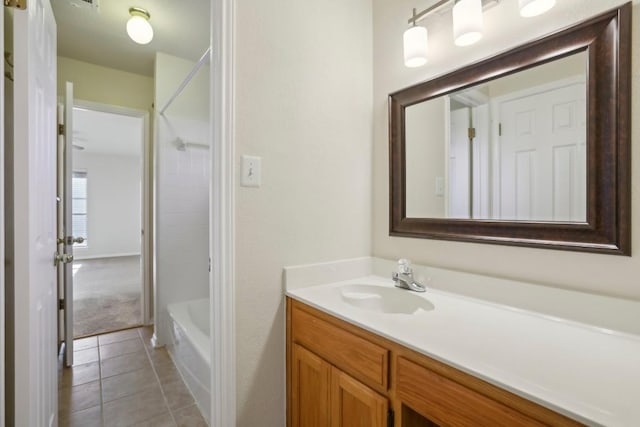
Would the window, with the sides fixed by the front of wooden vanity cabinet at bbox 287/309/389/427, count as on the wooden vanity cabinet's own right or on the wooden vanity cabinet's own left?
on the wooden vanity cabinet's own right

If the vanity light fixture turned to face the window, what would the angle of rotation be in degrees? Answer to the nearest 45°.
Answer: approximately 45° to its right

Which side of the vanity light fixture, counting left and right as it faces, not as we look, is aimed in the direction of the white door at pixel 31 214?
front

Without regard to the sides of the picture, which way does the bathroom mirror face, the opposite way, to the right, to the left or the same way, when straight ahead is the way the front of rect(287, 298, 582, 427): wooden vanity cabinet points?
the same way

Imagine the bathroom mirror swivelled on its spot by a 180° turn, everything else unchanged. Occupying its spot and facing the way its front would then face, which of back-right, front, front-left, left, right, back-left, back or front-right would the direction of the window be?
back-left

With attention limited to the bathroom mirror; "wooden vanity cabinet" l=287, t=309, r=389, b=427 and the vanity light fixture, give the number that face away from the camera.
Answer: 0

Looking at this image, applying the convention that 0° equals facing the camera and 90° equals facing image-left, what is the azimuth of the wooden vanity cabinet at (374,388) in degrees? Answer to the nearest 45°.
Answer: approximately 45°

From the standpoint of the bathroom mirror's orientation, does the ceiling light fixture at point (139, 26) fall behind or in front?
in front

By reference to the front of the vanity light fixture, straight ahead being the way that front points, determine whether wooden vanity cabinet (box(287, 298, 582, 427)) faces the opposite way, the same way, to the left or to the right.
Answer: the same way

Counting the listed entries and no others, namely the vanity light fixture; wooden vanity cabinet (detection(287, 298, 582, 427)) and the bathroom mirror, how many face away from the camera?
0

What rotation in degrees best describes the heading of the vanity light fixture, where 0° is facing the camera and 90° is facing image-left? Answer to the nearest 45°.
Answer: approximately 45°
